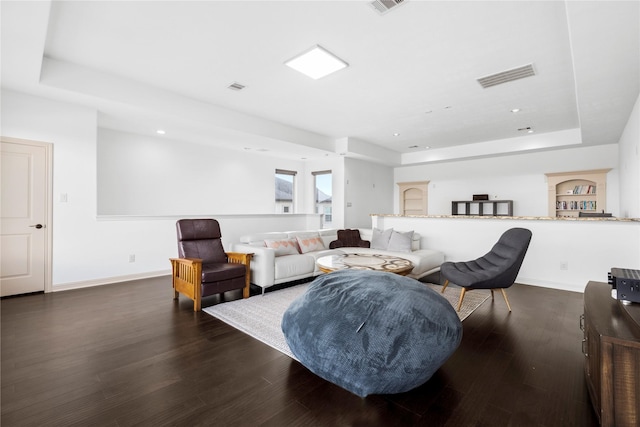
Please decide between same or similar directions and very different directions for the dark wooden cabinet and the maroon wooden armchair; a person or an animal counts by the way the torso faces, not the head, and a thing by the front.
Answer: very different directions

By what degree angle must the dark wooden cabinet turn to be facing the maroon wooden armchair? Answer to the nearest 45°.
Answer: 0° — it already faces it

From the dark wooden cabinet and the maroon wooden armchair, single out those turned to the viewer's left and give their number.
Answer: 1

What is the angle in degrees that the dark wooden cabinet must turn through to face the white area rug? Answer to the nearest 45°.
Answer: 0° — it already faces it

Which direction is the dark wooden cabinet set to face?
to the viewer's left

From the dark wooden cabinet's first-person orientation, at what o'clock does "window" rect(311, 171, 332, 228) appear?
The window is roughly at 1 o'clock from the dark wooden cabinet.

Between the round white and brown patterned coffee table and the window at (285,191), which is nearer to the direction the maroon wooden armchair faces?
the round white and brown patterned coffee table

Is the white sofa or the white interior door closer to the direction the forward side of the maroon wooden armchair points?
the white sofa

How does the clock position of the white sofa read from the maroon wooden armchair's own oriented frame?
The white sofa is roughly at 10 o'clock from the maroon wooden armchair.

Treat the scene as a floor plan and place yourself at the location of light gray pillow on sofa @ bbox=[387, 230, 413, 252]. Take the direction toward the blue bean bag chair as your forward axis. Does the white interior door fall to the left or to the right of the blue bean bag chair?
right

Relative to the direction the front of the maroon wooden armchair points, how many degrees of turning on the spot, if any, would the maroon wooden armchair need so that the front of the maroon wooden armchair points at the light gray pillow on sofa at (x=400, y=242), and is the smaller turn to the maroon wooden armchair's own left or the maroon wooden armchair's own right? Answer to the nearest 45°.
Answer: approximately 45° to the maroon wooden armchair's own left
